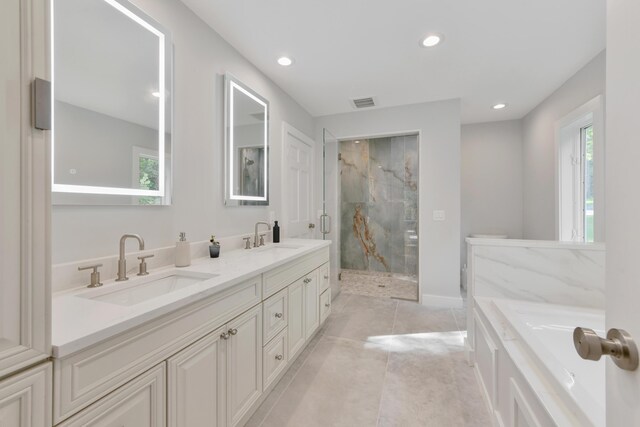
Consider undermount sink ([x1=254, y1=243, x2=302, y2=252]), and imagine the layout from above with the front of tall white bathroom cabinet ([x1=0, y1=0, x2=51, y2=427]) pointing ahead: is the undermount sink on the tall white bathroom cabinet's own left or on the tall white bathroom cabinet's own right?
on the tall white bathroom cabinet's own left

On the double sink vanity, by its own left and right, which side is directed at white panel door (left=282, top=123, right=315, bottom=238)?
left

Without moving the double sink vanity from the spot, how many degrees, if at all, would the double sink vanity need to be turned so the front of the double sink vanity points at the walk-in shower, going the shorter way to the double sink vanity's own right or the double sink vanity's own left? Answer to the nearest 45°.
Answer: approximately 90° to the double sink vanity's own left

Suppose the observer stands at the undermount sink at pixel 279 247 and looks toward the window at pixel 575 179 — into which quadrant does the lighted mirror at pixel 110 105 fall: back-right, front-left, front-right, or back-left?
back-right

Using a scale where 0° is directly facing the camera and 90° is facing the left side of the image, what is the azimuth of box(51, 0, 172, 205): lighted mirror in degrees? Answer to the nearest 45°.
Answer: approximately 315°

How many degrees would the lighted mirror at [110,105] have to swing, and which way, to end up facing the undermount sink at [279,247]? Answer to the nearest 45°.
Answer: approximately 45° to its left

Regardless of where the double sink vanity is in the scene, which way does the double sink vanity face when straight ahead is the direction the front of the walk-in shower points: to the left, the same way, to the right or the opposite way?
to the left

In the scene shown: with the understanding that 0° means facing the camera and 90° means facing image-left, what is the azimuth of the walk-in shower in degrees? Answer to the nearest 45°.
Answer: approximately 0°

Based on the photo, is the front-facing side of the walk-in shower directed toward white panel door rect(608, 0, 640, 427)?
yes

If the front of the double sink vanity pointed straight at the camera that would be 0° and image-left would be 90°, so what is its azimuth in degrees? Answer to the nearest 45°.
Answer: approximately 315°
